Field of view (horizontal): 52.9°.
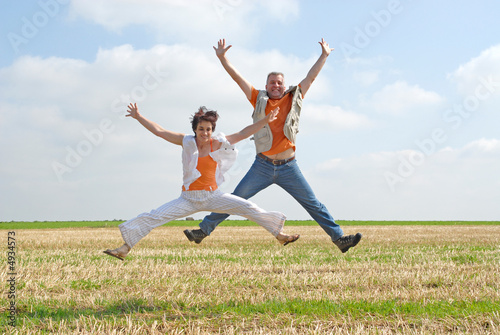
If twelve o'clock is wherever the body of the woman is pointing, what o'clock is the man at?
The man is roughly at 8 o'clock from the woman.

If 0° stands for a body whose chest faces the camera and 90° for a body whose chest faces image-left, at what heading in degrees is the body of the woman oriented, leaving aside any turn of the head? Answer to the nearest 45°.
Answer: approximately 0°

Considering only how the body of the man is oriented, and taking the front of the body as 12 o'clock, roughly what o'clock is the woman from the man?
The woman is roughly at 2 o'clock from the man.

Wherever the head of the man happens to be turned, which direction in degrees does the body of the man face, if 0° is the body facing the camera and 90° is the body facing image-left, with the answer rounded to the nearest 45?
approximately 0°

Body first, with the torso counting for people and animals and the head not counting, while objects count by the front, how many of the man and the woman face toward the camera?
2
